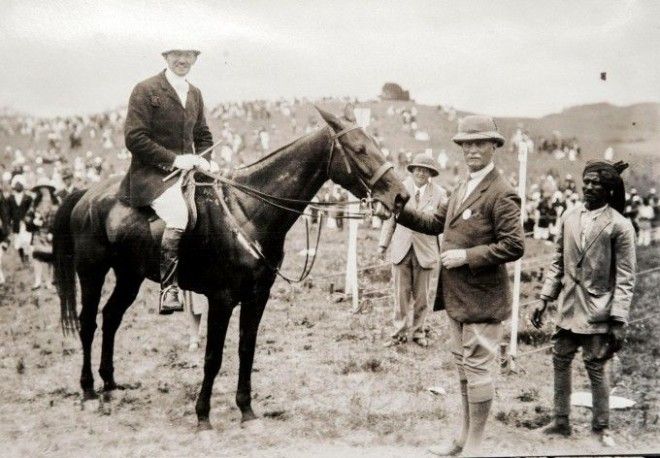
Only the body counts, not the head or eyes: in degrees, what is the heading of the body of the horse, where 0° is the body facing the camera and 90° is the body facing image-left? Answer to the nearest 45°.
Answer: approximately 315°

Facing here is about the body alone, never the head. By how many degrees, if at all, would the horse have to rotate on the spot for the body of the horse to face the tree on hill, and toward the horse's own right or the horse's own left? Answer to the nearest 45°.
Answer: approximately 90° to the horse's own left

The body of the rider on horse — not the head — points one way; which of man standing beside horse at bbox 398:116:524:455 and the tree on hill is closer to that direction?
the man standing beside horse

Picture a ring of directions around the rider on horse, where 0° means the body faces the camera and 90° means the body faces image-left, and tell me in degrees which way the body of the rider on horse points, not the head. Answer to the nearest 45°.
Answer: approximately 315°

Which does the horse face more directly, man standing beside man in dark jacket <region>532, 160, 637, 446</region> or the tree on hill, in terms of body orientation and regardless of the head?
the man standing beside man in dark jacket

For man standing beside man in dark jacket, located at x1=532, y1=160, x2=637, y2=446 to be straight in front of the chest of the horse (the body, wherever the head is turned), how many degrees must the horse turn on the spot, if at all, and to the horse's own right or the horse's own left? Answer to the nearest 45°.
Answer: approximately 45° to the horse's own left
